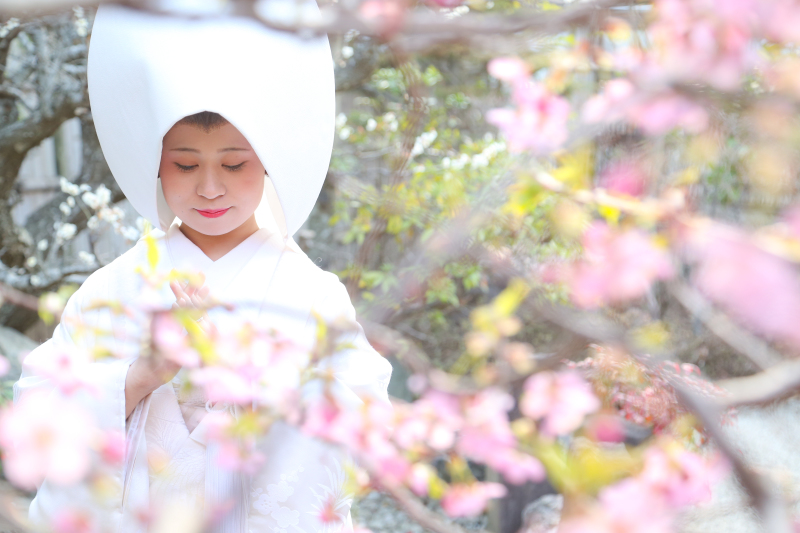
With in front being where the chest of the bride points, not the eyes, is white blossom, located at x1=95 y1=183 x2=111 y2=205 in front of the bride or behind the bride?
behind

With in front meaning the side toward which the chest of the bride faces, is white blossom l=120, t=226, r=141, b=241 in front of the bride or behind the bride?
behind

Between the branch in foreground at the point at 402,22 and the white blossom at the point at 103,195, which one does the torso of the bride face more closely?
the branch in foreground

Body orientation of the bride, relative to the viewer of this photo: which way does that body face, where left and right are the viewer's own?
facing the viewer

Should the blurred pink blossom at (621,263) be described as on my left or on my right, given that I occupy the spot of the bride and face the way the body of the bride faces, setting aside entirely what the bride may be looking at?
on my left

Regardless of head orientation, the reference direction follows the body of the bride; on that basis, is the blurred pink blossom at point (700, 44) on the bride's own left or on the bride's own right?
on the bride's own left

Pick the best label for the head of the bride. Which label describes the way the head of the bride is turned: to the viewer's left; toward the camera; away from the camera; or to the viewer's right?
toward the camera
